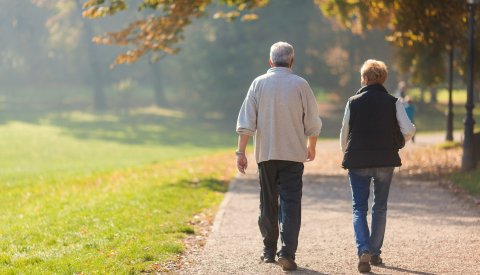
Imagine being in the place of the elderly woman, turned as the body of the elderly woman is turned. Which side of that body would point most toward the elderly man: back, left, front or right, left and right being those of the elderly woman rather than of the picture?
left

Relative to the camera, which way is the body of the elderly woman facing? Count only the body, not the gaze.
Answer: away from the camera

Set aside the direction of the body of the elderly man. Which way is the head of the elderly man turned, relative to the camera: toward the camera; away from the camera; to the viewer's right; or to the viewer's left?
away from the camera

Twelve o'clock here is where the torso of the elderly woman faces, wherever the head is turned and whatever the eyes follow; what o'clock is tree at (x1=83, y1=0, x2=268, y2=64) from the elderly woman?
The tree is roughly at 11 o'clock from the elderly woman.

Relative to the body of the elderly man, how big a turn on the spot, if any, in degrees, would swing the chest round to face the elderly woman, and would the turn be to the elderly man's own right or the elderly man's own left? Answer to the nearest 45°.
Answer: approximately 90° to the elderly man's own right

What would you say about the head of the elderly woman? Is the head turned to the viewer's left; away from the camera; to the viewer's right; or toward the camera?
away from the camera

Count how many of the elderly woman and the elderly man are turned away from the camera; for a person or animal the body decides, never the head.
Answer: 2

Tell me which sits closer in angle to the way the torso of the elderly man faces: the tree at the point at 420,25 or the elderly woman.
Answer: the tree

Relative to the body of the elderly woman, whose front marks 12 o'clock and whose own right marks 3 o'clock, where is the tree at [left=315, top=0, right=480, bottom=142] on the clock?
The tree is roughly at 12 o'clock from the elderly woman.

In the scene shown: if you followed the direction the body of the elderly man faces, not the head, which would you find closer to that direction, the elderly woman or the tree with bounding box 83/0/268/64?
the tree

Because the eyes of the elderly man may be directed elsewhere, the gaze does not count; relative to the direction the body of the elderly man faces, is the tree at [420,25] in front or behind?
in front

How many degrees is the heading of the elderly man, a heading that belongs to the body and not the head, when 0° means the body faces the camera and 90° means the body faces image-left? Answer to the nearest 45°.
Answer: approximately 180°

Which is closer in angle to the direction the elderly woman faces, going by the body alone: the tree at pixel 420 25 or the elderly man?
the tree
